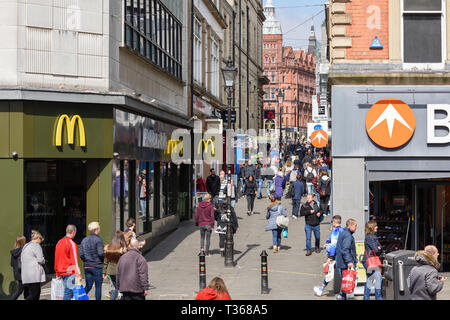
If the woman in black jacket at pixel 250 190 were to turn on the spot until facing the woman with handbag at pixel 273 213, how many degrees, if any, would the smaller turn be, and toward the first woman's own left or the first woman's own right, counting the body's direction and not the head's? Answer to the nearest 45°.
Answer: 0° — they already face them

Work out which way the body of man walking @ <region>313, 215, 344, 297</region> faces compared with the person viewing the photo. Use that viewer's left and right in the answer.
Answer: facing to the left of the viewer

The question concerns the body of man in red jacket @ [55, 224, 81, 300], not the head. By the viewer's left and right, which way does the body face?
facing away from the viewer and to the right of the viewer

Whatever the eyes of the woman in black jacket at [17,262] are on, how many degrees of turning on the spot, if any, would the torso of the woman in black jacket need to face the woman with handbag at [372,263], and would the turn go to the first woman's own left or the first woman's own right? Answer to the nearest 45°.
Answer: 0° — they already face them

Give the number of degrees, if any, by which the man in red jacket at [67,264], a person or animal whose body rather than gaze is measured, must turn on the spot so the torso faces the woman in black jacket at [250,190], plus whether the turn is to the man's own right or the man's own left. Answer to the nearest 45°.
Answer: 0° — they already face them

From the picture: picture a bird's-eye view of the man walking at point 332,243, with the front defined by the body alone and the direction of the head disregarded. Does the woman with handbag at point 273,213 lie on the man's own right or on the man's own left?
on the man's own right

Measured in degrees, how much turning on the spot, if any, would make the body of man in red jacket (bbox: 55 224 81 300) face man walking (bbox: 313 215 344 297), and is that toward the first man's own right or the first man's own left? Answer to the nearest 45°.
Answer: approximately 45° to the first man's own right

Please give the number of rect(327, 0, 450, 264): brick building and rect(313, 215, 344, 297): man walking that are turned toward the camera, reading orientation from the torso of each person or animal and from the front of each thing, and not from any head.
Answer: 1
